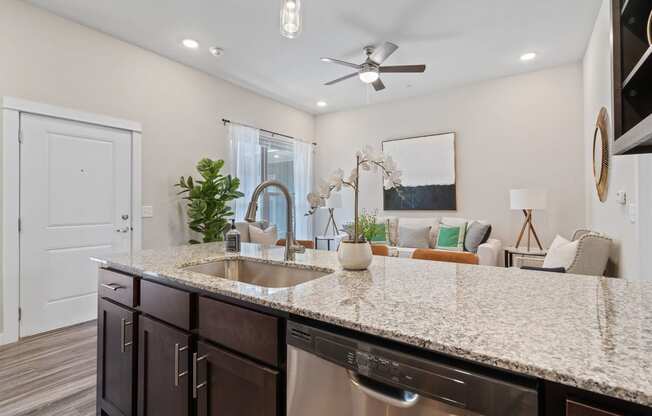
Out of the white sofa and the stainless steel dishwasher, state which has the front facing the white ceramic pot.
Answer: the white sofa

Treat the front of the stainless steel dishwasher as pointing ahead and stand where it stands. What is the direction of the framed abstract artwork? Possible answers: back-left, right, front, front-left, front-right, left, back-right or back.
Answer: back-right

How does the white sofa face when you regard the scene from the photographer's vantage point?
facing the viewer

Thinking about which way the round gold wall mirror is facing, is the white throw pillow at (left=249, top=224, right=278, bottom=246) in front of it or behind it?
in front

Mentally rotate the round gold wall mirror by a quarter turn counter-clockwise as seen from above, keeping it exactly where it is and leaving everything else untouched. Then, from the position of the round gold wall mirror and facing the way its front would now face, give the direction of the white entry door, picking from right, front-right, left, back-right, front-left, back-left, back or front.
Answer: front-right

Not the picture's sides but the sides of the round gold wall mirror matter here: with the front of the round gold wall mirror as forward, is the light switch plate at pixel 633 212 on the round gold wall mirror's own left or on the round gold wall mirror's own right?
on the round gold wall mirror's own left

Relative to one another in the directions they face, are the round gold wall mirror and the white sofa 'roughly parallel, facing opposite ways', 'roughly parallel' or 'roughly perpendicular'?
roughly perpendicular

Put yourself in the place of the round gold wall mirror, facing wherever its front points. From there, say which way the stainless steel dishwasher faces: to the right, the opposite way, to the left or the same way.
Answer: to the left

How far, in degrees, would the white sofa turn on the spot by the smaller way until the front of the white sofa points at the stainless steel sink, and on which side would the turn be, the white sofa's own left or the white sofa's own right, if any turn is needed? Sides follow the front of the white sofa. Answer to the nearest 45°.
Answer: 0° — it already faces it

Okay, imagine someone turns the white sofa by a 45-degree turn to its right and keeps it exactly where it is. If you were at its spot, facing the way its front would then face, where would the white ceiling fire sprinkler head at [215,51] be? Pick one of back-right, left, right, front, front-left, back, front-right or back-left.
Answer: front

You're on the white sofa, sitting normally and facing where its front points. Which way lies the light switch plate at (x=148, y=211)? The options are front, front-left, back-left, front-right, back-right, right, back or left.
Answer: front-right

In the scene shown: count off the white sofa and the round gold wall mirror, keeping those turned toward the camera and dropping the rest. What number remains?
1

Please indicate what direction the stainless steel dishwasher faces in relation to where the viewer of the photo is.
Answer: facing the viewer and to the left of the viewer

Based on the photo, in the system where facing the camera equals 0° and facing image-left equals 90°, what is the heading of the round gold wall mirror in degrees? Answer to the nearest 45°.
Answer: approximately 90°

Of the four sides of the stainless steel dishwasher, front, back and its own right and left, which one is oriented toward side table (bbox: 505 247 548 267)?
back
